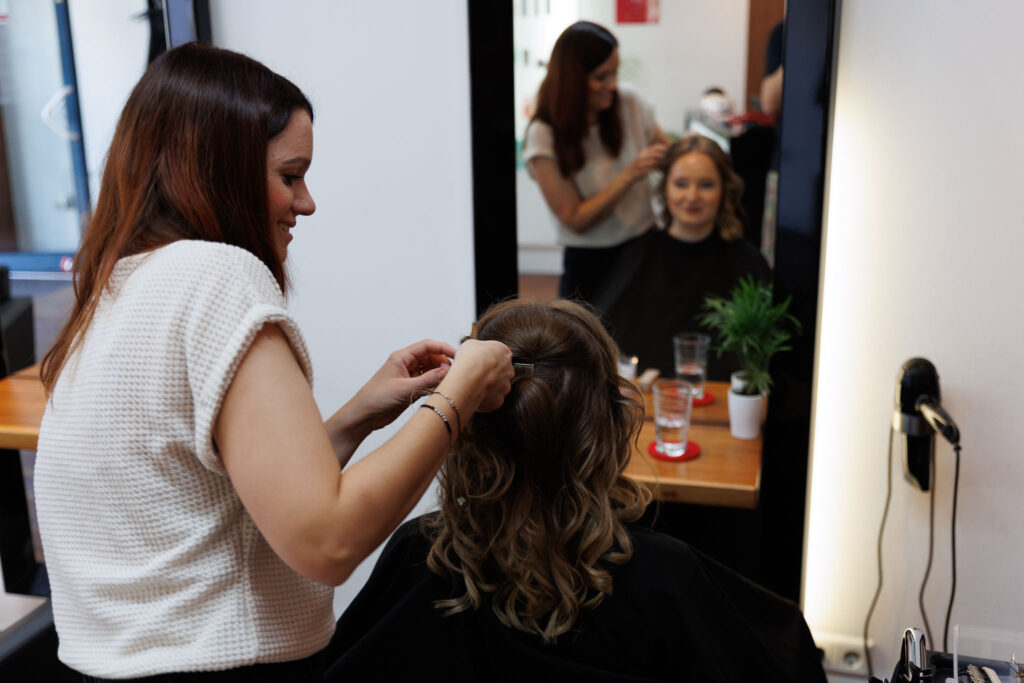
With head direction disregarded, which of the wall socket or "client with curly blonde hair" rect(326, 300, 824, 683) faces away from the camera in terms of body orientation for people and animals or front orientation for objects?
the client with curly blonde hair

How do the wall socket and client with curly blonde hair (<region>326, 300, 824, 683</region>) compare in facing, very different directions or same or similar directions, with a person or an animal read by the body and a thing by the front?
very different directions

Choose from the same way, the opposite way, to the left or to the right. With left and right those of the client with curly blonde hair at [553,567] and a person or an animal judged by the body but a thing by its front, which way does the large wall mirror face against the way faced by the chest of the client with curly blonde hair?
the opposite way

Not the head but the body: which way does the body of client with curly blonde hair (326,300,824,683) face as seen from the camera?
away from the camera

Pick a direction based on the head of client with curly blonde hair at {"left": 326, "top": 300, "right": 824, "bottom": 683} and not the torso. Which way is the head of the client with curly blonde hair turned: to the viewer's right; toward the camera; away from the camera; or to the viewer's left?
away from the camera
